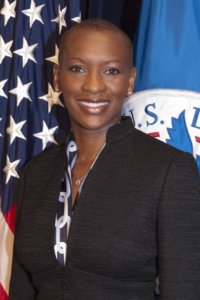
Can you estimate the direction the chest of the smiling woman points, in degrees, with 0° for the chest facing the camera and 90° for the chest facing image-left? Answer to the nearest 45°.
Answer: approximately 45°

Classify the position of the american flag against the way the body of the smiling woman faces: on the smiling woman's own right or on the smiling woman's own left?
on the smiling woman's own right
